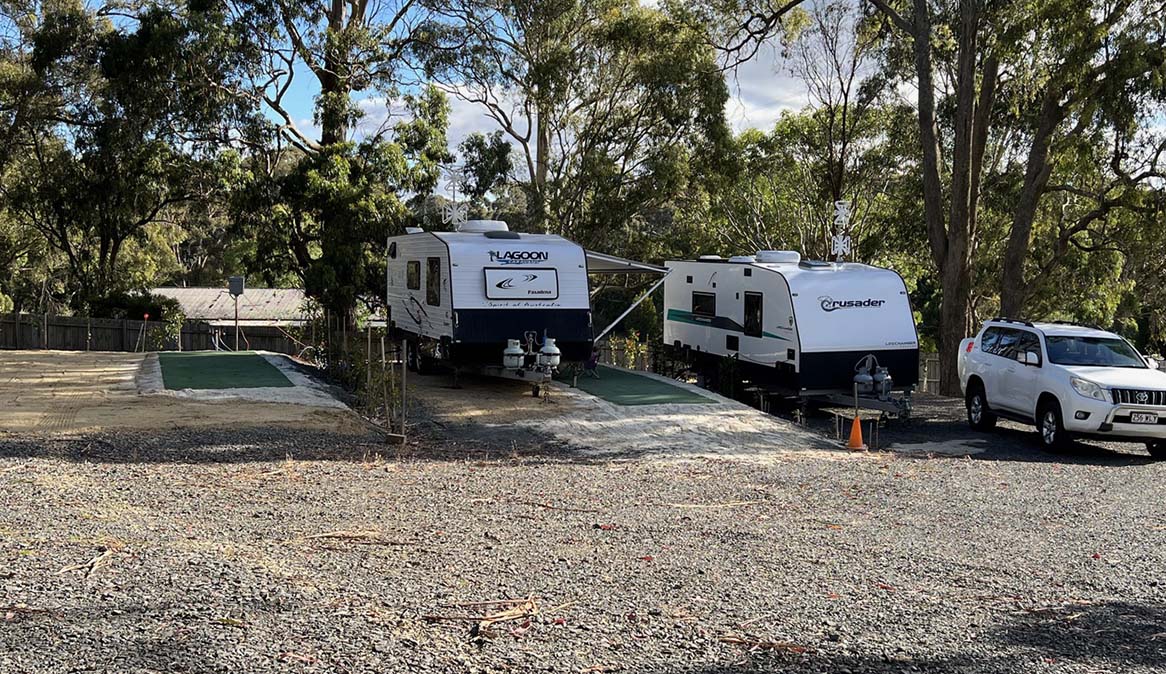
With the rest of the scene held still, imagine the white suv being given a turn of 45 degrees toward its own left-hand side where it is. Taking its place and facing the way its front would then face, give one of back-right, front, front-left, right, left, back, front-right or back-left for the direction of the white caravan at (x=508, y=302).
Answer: back

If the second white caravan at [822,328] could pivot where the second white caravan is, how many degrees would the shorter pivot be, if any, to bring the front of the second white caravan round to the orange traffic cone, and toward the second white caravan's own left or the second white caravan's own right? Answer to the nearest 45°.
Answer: approximately 45° to the second white caravan's own right

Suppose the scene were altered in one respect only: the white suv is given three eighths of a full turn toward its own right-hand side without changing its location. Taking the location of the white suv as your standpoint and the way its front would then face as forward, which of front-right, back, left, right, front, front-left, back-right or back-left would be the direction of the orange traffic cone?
front-left

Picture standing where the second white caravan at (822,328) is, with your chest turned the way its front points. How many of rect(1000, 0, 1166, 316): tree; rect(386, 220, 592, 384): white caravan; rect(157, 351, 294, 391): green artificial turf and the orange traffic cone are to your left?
1

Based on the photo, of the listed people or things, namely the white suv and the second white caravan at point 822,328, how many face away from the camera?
0

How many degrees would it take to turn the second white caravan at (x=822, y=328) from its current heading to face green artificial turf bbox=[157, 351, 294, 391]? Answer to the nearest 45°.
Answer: approximately 135° to its right

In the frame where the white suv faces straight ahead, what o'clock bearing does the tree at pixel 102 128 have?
The tree is roughly at 5 o'clock from the white suv.

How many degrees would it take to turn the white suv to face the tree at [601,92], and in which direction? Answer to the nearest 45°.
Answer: approximately 180°

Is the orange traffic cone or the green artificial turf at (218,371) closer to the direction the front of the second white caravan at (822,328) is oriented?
the orange traffic cone

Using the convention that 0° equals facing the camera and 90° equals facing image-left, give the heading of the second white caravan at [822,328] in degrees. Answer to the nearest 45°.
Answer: approximately 315°

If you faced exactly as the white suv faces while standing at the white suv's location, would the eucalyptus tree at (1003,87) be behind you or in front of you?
behind

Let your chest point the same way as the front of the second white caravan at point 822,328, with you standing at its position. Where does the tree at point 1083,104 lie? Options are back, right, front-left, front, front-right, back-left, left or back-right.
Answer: left
